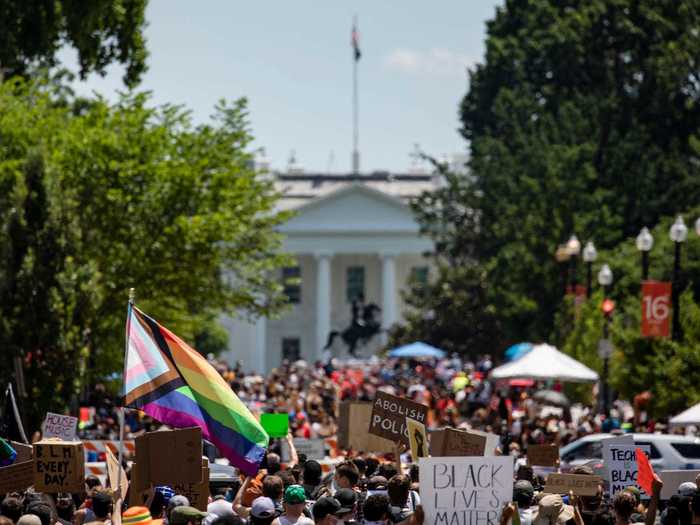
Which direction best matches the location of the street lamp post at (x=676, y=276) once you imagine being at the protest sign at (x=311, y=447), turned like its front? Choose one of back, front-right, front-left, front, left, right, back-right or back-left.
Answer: back-left

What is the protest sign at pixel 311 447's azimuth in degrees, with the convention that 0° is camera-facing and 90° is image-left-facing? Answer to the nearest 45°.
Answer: approximately 0°

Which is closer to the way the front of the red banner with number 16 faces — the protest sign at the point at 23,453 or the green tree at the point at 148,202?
the protest sign

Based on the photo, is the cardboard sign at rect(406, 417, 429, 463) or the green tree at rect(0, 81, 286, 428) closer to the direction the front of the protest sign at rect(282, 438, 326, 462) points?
the cardboard sign

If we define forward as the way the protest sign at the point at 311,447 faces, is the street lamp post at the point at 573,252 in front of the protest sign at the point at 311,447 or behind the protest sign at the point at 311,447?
behind

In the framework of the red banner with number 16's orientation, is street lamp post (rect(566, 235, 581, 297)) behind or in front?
behind

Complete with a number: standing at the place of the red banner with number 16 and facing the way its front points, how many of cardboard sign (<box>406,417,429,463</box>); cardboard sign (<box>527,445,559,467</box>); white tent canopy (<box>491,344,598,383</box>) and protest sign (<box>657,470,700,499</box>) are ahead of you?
3

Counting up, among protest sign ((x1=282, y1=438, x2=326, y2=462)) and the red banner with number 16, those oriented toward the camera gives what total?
2

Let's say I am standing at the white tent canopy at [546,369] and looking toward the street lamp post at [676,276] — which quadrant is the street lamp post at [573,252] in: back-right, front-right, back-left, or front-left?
back-left

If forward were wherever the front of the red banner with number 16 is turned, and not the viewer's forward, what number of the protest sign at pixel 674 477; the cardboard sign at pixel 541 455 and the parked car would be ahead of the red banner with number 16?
3

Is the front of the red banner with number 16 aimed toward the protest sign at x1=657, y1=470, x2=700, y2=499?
yes

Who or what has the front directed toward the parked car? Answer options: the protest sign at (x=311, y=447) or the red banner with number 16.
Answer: the red banner with number 16

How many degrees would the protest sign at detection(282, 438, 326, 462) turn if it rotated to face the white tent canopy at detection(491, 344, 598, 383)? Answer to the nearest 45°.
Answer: approximately 135° to its left

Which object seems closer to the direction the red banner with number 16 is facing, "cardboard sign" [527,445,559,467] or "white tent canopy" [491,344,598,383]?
the cardboard sign
